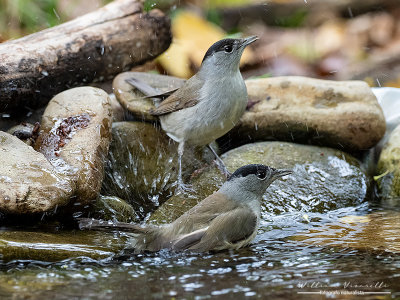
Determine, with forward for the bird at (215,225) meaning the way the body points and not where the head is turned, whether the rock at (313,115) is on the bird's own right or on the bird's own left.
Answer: on the bird's own left

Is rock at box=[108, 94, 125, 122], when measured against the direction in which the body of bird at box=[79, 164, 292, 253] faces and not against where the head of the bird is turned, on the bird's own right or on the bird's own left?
on the bird's own left

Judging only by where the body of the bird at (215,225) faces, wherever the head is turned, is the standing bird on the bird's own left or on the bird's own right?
on the bird's own left

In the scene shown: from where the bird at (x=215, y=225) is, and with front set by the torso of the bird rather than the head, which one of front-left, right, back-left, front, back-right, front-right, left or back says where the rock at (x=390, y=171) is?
front-left

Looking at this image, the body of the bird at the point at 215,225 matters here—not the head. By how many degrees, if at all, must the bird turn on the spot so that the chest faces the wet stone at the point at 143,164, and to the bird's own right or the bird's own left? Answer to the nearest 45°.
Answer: approximately 90° to the bird's own left

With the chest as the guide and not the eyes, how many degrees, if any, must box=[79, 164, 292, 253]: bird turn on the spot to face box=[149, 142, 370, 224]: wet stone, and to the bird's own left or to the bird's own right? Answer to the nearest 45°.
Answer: approximately 45° to the bird's own left

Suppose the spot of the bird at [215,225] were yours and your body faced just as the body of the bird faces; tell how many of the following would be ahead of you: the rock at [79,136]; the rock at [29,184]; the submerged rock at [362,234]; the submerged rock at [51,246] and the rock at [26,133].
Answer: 1

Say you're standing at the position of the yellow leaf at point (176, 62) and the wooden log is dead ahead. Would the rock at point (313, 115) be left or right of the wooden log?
left

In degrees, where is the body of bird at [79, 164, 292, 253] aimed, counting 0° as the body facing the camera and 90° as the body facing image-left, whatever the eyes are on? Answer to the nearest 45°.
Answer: approximately 270°

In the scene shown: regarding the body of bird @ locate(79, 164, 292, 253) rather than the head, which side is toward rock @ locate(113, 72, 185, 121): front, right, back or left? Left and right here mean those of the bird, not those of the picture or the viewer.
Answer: left

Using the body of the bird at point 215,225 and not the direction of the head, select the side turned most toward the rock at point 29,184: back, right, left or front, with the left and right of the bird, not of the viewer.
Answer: back

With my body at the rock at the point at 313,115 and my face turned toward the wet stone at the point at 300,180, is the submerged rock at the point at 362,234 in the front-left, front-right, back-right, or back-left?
front-left

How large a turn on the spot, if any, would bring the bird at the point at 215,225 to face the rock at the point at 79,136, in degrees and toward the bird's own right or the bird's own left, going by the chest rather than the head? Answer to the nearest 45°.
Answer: approximately 135° to the bird's own left

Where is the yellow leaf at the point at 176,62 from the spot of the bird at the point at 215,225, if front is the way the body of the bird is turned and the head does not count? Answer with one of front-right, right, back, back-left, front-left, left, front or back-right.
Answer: left

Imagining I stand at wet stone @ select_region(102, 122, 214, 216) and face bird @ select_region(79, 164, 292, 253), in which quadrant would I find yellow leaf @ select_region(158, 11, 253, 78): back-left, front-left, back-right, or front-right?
back-left
